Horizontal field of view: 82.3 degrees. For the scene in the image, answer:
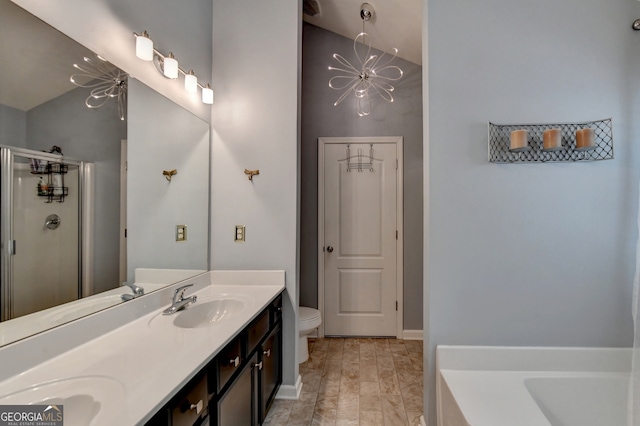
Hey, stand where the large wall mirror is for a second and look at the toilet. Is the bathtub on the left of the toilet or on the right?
right

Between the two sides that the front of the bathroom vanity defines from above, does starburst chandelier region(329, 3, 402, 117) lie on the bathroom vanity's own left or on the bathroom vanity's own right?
on the bathroom vanity's own left

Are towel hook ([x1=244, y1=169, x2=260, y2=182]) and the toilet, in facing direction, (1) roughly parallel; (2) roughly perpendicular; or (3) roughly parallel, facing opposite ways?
roughly perpendicular
